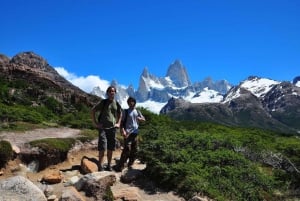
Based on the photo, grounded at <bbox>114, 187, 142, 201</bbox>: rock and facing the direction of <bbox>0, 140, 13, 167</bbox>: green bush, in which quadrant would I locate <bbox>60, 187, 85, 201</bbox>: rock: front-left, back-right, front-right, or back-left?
front-left

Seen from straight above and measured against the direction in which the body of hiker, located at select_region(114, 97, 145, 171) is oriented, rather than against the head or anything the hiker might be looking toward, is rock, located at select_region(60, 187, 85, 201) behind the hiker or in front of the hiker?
in front

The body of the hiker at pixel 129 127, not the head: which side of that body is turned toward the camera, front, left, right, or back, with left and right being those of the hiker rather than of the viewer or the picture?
front

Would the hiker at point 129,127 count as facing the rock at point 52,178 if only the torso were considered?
no

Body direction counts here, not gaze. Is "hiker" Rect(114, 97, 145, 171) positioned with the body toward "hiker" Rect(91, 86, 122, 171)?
no

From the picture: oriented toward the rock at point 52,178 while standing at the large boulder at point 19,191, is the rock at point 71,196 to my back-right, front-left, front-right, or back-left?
front-right

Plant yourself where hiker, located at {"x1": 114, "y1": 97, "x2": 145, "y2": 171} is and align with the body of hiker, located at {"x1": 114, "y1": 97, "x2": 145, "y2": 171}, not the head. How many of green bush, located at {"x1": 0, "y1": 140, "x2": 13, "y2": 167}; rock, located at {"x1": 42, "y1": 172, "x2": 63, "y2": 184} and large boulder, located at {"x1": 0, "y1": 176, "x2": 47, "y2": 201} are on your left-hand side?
0

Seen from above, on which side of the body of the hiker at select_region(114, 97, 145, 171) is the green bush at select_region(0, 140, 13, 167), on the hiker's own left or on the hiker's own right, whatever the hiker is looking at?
on the hiker's own right

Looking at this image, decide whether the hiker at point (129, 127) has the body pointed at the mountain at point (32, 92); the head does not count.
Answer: no
